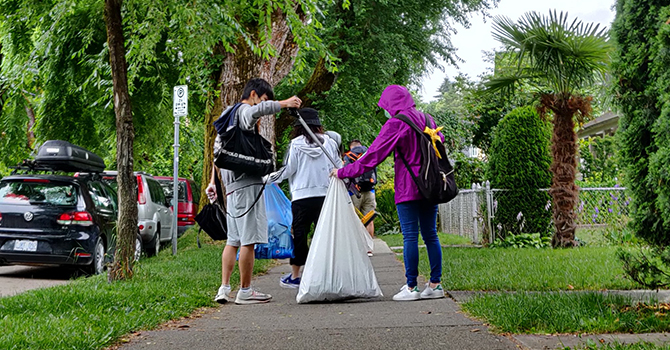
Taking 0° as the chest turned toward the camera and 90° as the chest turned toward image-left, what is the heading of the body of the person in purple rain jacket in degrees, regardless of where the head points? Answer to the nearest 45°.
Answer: approximately 90°

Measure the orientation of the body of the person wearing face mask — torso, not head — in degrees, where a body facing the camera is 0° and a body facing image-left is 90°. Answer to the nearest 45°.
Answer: approximately 270°

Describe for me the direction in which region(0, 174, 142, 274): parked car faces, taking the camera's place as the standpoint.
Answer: facing away from the viewer

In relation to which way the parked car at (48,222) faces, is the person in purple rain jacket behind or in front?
behind

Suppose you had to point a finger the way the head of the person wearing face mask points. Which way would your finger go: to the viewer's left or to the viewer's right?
to the viewer's right

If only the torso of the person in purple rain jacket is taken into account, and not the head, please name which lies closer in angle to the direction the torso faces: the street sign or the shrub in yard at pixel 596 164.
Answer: the street sign

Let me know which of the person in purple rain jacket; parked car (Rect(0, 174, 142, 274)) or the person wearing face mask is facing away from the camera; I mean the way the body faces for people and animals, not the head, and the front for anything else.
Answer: the parked car

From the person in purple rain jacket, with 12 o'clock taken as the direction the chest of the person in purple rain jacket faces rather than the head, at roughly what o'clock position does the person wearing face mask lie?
The person wearing face mask is roughly at 12 o'clock from the person in purple rain jacket.

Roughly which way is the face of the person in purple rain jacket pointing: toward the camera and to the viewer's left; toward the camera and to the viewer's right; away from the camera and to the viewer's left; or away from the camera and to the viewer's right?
away from the camera and to the viewer's left

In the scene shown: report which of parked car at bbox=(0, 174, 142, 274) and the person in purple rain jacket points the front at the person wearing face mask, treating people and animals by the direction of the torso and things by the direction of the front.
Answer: the person in purple rain jacket
